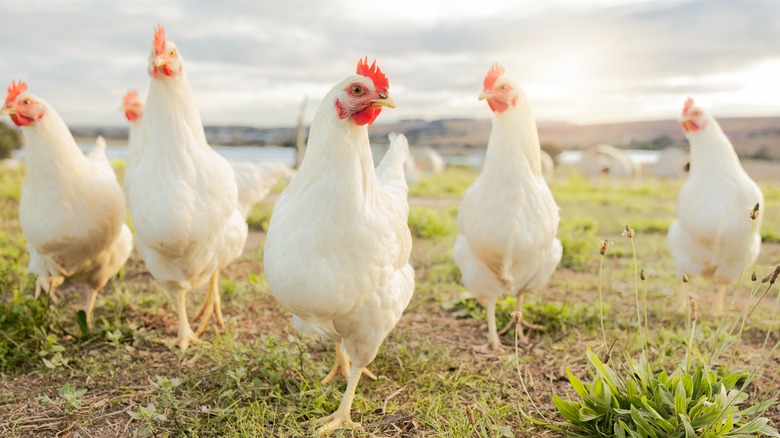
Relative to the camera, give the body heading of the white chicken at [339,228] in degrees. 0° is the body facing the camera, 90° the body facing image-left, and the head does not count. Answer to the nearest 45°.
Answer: approximately 45°

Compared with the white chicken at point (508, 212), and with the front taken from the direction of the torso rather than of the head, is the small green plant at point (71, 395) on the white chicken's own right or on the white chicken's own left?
on the white chicken's own right

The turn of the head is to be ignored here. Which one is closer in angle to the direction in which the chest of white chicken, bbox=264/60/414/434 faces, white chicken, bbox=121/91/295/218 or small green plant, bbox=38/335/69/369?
the small green plant

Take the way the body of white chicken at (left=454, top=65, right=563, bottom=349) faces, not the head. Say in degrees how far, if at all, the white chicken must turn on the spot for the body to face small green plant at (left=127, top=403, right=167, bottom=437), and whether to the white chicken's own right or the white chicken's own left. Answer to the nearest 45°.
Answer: approximately 45° to the white chicken's own right

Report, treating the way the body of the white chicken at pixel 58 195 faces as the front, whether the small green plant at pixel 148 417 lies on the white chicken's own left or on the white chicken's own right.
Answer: on the white chicken's own left

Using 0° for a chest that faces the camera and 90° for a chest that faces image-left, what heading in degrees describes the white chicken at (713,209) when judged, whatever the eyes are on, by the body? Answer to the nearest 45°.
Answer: approximately 45°

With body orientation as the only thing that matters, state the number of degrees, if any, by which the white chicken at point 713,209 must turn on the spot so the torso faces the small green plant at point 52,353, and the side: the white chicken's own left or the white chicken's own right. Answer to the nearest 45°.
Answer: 0° — it already faces it

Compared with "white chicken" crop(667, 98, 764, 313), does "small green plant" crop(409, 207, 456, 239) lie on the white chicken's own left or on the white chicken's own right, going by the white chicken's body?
on the white chicken's own right

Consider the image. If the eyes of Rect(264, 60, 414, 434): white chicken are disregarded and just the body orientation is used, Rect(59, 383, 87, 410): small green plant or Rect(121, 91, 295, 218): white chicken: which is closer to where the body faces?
the small green plant

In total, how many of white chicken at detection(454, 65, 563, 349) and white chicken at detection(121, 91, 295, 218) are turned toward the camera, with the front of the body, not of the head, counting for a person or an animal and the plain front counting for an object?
1

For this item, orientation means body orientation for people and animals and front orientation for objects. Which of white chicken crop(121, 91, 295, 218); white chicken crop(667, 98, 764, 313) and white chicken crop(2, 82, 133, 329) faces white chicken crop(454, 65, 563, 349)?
white chicken crop(667, 98, 764, 313)

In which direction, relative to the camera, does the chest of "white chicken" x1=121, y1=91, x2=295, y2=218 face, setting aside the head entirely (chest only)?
to the viewer's left
